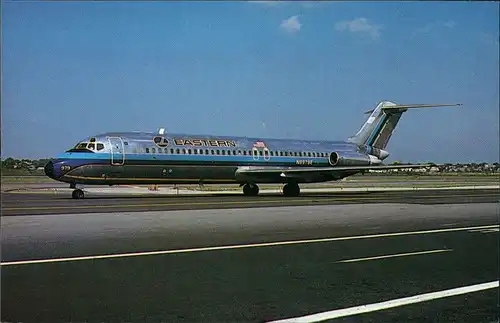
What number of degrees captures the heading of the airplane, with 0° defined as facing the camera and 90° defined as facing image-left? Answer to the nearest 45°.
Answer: approximately 45°
